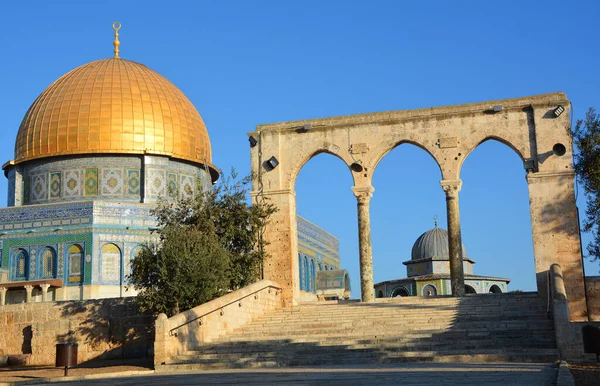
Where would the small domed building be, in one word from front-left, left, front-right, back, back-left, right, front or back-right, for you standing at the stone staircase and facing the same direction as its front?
back

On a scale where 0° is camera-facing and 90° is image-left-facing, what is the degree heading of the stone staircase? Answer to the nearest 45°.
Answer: approximately 0°

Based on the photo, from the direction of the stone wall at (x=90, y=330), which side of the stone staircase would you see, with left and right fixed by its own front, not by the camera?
right

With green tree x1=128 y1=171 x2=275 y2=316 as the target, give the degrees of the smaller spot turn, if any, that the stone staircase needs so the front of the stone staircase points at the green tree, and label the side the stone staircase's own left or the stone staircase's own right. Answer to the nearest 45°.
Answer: approximately 135° to the stone staircase's own right

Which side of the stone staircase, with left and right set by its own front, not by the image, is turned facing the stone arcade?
back

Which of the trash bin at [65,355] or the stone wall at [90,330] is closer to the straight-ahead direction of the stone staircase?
the trash bin

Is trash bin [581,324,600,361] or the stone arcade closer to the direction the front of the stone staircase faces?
the trash bin

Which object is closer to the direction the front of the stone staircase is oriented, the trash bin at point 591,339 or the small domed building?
the trash bin
